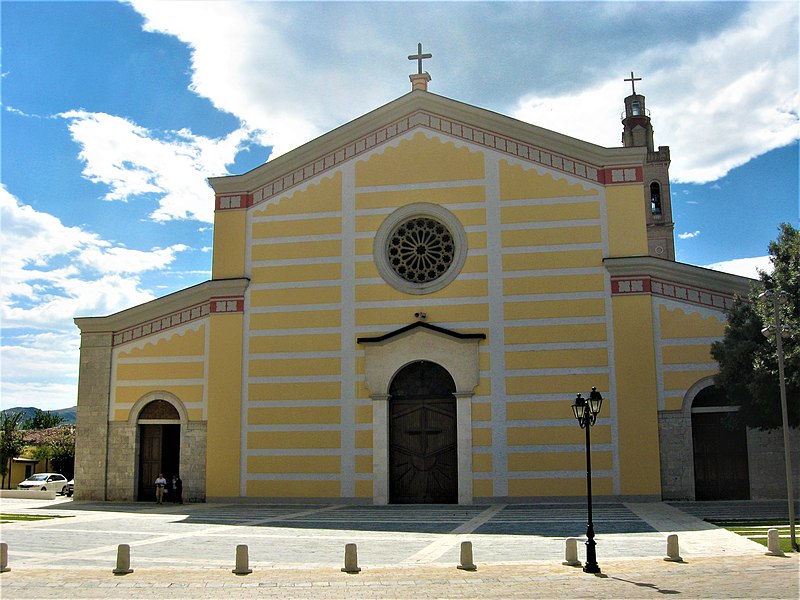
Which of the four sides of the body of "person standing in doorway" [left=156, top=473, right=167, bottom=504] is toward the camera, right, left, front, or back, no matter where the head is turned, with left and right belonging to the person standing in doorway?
front

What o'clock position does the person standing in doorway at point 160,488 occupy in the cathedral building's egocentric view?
The person standing in doorway is roughly at 3 o'clock from the cathedral building.

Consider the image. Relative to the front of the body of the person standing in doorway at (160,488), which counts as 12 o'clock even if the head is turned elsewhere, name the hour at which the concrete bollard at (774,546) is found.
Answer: The concrete bollard is roughly at 11 o'clock from the person standing in doorway.

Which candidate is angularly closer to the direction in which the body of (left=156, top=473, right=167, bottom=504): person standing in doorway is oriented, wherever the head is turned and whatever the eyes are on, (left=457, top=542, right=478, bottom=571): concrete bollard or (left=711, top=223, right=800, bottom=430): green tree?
the concrete bollard

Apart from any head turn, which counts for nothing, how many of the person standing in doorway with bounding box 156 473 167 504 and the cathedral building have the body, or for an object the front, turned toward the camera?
2

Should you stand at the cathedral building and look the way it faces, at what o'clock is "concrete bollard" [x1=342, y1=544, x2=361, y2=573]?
The concrete bollard is roughly at 12 o'clock from the cathedral building.

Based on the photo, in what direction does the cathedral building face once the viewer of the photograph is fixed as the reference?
facing the viewer

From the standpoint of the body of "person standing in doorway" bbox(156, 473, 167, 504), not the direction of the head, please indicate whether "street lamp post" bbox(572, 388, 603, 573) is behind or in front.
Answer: in front

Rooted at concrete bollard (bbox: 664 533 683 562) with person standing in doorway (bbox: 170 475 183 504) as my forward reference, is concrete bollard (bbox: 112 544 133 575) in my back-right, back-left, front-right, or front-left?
front-left

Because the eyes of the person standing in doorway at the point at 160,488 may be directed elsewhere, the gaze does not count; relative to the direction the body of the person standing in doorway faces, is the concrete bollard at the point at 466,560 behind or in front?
in front

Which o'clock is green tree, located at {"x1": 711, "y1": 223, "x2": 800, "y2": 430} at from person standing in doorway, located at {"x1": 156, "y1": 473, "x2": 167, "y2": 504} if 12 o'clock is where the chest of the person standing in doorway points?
The green tree is roughly at 10 o'clock from the person standing in doorway.

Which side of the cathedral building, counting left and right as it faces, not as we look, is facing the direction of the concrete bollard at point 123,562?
front

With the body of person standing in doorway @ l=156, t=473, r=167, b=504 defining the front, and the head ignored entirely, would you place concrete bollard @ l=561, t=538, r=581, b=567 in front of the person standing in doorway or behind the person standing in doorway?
in front

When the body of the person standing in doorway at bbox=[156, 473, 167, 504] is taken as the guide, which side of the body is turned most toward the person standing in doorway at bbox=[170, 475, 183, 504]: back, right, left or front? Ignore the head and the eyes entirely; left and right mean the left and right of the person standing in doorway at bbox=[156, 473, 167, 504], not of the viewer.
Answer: left

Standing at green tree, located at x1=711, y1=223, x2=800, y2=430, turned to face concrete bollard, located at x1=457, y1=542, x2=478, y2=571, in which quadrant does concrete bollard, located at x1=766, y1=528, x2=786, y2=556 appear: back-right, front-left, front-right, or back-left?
front-left
